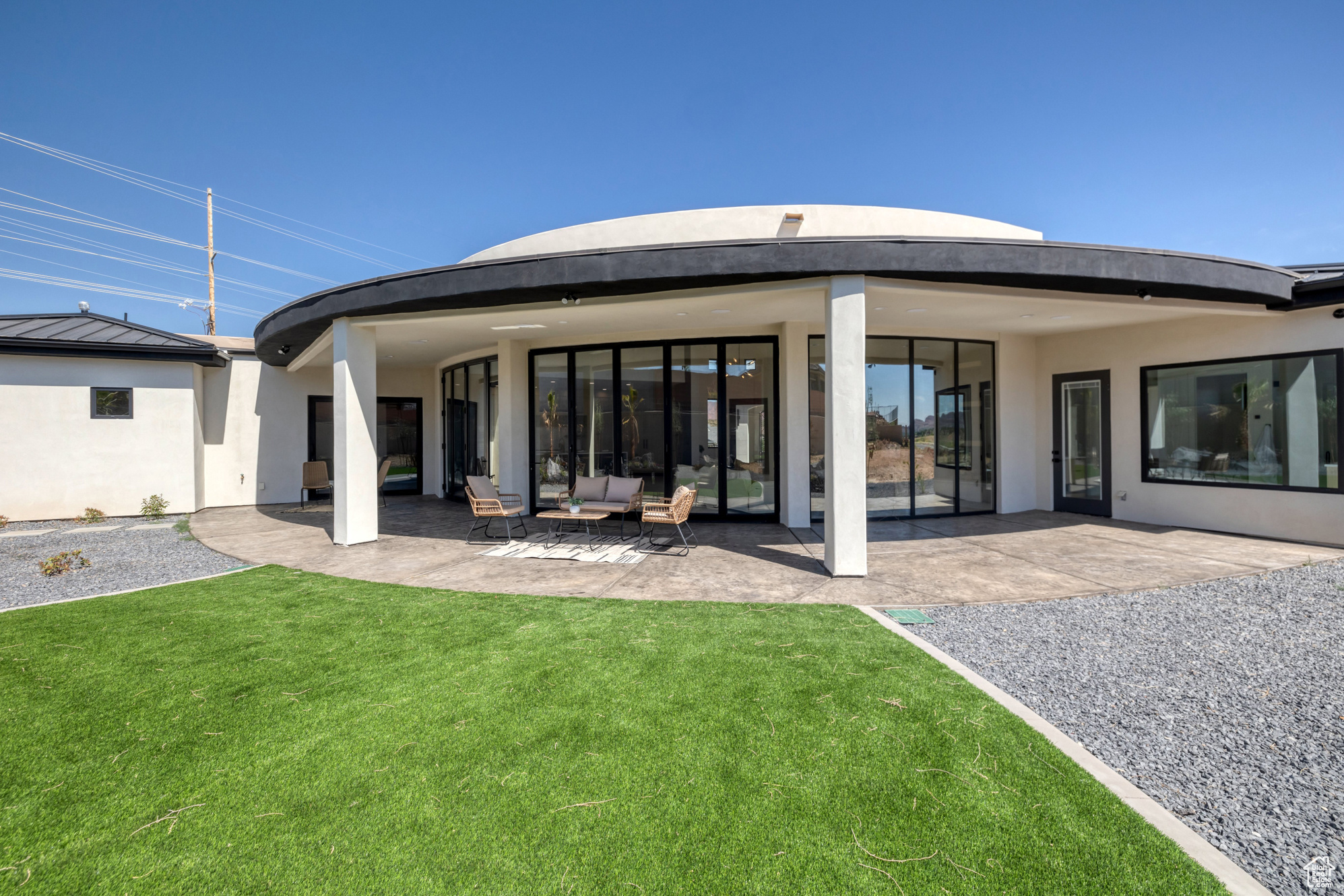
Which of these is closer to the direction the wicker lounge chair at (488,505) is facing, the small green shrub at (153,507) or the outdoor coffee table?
the outdoor coffee table

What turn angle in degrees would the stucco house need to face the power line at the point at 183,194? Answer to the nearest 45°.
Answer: approximately 135° to its right

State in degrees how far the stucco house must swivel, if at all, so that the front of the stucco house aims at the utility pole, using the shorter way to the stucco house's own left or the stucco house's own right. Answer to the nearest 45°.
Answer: approximately 135° to the stucco house's own right

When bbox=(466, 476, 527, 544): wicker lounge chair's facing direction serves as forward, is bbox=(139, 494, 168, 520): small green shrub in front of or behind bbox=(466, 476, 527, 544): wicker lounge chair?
behind

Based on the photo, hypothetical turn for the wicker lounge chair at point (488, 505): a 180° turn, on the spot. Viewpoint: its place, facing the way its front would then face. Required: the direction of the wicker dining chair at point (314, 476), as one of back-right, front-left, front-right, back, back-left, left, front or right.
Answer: front

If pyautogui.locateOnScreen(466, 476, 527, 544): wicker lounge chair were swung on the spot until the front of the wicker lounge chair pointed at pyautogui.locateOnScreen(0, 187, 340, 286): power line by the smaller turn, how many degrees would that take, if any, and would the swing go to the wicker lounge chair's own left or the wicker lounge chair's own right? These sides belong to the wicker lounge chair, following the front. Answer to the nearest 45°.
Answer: approximately 180°

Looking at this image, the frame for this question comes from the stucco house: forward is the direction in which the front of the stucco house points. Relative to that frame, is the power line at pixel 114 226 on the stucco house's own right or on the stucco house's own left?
on the stucco house's own right

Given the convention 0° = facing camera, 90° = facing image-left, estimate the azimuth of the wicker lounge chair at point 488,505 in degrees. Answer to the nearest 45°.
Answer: approximately 315°

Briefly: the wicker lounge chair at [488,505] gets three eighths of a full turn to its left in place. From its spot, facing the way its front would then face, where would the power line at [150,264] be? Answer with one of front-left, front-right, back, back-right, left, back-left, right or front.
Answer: front-left

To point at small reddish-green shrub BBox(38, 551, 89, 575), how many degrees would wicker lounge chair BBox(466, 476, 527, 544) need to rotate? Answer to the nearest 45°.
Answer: approximately 135° to its right

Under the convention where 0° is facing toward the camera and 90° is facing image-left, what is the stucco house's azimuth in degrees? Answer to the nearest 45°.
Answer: approximately 0°

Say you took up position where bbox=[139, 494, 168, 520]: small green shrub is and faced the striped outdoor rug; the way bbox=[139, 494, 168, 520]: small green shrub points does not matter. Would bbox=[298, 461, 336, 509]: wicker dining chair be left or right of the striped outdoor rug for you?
left
